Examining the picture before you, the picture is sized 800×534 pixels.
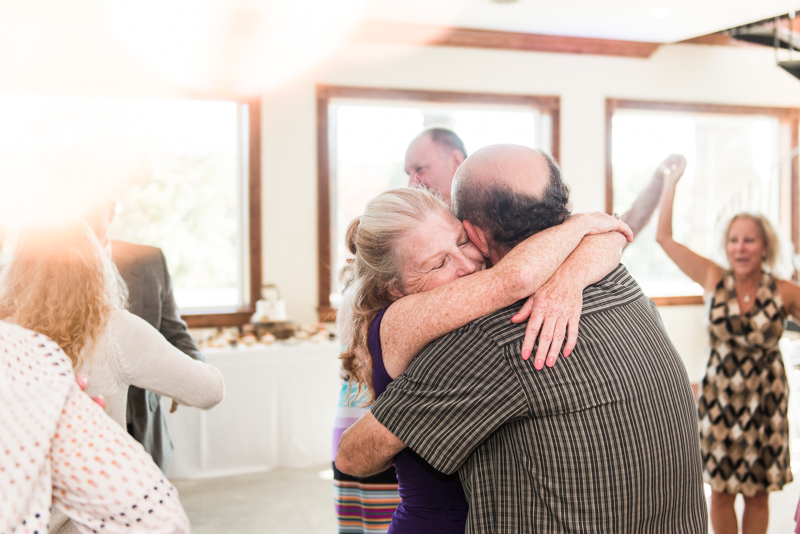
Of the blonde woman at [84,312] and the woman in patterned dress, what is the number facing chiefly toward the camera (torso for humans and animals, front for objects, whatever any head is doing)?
1

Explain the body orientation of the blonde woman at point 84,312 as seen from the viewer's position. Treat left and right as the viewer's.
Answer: facing away from the viewer

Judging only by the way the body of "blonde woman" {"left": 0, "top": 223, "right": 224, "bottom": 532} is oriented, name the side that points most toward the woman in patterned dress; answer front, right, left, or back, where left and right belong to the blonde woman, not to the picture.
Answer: right

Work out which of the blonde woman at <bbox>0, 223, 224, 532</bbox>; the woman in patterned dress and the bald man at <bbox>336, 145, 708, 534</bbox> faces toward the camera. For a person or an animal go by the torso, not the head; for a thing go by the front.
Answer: the woman in patterned dress

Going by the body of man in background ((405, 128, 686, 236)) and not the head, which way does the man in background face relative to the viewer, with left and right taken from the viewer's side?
facing the viewer and to the left of the viewer

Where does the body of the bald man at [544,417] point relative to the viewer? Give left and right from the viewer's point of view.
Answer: facing away from the viewer and to the left of the viewer

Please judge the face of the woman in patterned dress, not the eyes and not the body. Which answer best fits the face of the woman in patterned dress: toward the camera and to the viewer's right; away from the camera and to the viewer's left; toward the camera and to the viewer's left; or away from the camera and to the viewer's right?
toward the camera and to the viewer's left

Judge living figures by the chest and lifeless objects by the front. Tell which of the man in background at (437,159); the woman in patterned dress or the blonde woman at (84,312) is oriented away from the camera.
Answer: the blonde woman

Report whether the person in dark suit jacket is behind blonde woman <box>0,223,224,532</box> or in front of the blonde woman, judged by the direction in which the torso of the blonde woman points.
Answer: in front

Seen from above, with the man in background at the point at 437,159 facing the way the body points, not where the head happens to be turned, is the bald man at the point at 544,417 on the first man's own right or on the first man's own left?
on the first man's own left

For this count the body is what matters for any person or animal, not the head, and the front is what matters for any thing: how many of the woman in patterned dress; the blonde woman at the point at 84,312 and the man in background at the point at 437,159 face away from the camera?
1

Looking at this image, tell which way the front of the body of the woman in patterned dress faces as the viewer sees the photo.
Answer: toward the camera

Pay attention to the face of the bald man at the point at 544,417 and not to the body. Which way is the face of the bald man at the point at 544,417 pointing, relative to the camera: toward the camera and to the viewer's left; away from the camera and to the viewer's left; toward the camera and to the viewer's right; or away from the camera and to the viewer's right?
away from the camera and to the viewer's left

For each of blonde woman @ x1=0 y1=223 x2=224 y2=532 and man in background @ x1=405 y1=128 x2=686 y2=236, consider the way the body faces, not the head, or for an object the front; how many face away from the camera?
1

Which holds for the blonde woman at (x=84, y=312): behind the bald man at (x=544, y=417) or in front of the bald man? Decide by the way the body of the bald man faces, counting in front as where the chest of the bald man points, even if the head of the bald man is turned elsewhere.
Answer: in front

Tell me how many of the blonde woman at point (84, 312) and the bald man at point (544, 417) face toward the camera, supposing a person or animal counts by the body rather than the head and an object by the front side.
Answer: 0
